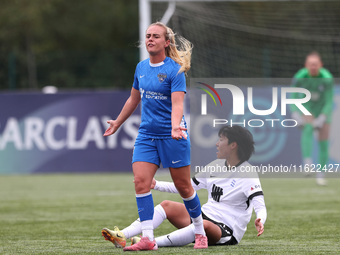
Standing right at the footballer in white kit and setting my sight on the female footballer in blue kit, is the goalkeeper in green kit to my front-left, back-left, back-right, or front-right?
back-right

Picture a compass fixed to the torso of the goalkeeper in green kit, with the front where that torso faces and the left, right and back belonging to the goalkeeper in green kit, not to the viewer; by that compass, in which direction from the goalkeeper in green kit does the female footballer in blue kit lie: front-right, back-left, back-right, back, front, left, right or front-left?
front

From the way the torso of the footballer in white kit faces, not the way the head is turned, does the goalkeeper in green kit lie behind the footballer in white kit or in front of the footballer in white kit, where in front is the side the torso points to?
behind

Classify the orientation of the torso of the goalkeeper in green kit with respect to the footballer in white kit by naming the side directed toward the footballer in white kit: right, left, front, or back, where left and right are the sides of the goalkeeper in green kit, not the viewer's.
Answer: front

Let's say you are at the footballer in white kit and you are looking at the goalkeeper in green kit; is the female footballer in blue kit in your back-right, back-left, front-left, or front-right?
back-left

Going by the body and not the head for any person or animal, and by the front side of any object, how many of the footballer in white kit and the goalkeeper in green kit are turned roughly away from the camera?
0

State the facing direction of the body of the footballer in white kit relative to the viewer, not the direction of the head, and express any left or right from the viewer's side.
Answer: facing the viewer and to the left of the viewer

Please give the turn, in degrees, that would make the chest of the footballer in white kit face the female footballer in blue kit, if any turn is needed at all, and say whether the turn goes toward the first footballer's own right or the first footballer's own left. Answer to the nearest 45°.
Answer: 0° — they already face them

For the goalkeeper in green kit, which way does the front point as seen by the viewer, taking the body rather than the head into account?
toward the camera

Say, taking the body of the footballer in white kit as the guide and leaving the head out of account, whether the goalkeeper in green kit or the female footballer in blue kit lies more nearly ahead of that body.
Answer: the female footballer in blue kit

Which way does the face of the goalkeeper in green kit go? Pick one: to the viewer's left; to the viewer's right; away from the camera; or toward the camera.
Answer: toward the camera
